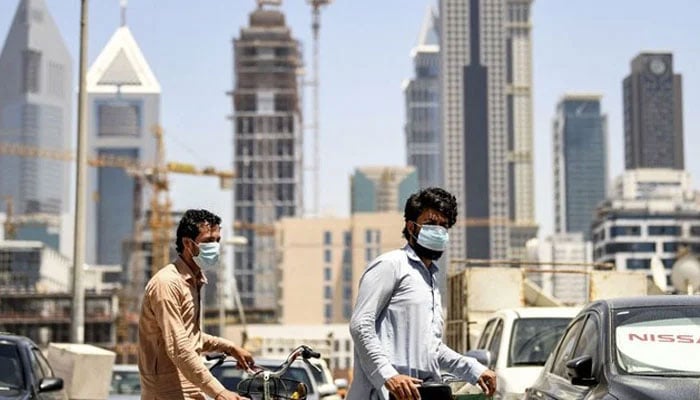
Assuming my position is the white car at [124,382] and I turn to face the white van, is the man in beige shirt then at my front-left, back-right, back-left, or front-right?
front-right

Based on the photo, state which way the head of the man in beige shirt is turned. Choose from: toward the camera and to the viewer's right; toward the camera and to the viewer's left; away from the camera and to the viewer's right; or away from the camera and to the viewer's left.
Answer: toward the camera and to the viewer's right

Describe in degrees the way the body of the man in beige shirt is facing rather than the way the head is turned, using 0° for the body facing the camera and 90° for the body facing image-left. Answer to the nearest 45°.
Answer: approximately 270°

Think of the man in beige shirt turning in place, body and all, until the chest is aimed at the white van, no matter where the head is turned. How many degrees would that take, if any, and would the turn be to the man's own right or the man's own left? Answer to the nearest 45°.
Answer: approximately 45° to the man's own left

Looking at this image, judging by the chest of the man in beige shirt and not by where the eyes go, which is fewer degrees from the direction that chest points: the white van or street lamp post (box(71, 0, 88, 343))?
the white van
